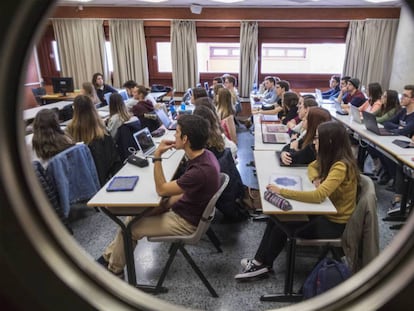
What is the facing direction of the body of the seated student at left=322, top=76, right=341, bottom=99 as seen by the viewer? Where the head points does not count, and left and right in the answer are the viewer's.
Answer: facing to the left of the viewer

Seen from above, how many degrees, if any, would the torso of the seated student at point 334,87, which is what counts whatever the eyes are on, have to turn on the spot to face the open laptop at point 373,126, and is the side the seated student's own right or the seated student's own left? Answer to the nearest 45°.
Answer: approximately 90° to the seated student's own left

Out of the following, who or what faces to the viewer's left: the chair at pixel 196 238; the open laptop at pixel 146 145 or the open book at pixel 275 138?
the chair

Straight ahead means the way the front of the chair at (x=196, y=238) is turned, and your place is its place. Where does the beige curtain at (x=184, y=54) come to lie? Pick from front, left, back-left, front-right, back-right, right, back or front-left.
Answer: right

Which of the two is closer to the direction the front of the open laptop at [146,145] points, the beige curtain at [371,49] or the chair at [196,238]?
the chair

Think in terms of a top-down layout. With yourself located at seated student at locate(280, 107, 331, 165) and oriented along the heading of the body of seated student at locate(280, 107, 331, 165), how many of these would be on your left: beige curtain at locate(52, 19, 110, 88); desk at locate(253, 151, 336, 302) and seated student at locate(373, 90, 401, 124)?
1

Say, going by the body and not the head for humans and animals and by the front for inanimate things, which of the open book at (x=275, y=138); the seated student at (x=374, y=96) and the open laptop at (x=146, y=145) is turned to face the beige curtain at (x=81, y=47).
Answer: the seated student

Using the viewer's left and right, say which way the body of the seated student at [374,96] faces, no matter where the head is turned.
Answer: facing to the left of the viewer

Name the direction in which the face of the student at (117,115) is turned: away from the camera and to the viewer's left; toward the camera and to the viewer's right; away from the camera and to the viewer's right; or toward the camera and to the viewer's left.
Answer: away from the camera and to the viewer's left

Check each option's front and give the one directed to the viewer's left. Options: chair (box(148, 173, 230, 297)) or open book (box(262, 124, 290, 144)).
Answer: the chair

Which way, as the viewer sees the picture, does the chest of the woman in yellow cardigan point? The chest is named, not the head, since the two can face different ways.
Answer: to the viewer's left

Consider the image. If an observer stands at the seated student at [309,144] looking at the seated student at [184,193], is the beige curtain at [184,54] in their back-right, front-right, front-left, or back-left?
back-right

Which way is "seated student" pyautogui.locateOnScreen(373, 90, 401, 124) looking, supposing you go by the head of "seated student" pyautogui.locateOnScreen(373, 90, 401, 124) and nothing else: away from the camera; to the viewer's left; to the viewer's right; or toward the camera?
to the viewer's left
